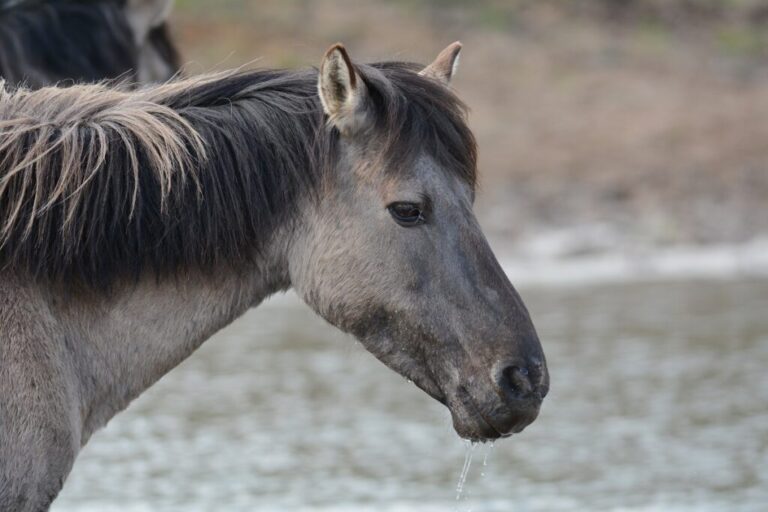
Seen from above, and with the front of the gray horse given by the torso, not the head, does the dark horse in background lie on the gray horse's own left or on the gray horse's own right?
on the gray horse's own left

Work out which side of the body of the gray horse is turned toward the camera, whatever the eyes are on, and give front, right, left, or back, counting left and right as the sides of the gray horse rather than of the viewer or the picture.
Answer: right
